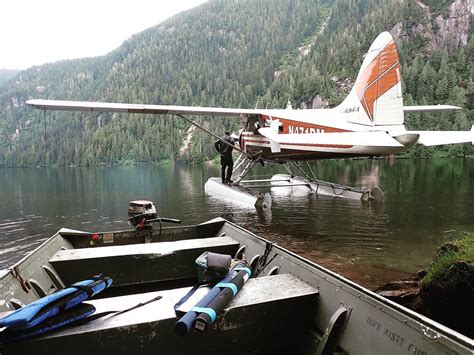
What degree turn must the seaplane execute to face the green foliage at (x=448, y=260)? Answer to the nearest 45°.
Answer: approximately 135° to its left

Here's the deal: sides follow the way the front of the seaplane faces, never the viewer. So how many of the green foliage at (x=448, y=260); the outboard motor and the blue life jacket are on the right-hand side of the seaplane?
0

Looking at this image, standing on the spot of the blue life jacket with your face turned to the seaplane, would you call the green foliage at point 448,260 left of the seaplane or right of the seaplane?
right

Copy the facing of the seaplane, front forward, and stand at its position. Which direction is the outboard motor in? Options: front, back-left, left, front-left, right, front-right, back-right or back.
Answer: left

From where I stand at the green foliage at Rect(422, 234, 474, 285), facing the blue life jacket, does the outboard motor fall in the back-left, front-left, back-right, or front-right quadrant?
front-right

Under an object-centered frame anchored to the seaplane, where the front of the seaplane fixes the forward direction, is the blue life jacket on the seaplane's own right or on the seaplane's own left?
on the seaplane's own left
